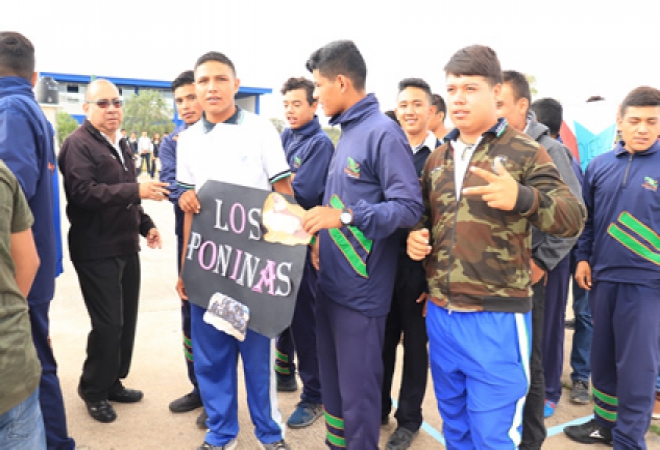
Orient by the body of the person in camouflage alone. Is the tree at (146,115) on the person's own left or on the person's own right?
on the person's own right

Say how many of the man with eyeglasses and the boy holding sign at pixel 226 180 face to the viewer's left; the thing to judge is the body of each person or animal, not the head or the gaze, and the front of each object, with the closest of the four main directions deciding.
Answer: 0

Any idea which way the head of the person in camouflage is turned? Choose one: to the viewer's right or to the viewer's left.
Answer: to the viewer's left

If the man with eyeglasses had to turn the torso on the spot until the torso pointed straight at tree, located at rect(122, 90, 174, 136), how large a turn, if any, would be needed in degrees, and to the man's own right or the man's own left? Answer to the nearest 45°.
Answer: approximately 135° to the man's own left

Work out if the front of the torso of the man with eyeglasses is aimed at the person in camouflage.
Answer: yes

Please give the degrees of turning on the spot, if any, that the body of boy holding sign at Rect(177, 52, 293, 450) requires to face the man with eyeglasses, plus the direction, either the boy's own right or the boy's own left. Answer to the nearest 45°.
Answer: approximately 135° to the boy's own right

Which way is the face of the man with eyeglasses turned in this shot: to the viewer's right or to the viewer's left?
to the viewer's right

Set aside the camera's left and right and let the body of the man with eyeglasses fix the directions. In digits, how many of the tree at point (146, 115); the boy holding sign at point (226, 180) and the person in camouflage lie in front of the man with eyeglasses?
2

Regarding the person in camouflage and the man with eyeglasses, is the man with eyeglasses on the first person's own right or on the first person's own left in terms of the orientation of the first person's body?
on the first person's own right

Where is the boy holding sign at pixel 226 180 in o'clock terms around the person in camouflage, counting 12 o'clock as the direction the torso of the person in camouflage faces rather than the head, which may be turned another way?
The boy holding sign is roughly at 2 o'clock from the person in camouflage.
